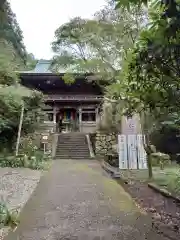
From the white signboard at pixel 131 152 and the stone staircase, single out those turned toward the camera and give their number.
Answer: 2

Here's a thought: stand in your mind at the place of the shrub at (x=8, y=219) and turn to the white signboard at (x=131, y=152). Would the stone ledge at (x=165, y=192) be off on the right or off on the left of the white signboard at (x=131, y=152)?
right

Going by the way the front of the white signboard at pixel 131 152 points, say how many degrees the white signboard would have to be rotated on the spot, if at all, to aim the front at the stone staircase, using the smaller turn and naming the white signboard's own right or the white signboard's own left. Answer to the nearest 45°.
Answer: approximately 135° to the white signboard's own right

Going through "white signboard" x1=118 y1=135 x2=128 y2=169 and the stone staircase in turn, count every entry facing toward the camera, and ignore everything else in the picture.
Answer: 2

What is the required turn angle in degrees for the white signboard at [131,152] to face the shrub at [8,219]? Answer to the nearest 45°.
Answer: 0° — it already faces it

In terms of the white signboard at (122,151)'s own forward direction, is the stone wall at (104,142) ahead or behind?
behind

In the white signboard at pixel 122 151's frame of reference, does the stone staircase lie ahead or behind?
behind

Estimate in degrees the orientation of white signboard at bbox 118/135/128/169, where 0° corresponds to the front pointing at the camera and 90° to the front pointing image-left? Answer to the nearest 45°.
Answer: approximately 0°
